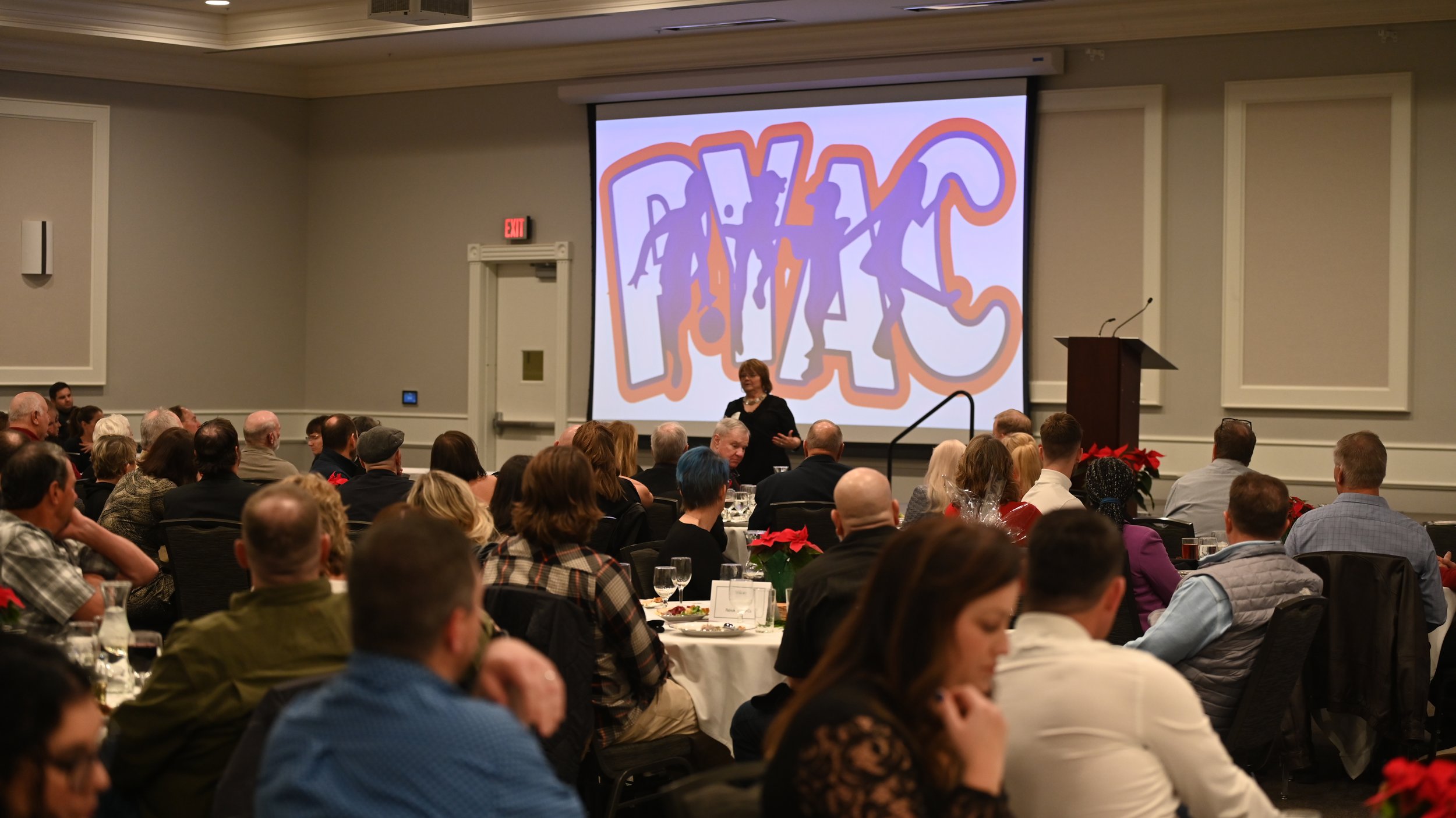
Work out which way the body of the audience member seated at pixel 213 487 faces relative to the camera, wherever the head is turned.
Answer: away from the camera

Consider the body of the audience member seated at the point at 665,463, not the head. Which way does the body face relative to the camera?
away from the camera

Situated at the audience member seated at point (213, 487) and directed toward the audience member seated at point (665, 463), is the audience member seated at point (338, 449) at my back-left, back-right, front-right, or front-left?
front-left

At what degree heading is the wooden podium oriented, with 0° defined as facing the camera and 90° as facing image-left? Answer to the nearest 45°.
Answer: approximately 45°

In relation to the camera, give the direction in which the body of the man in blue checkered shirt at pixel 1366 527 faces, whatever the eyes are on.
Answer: away from the camera

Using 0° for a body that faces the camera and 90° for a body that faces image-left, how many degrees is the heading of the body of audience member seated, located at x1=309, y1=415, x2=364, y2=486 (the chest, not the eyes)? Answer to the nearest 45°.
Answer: approximately 225°

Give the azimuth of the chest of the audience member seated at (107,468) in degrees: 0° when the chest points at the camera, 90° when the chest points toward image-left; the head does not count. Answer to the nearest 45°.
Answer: approximately 225°

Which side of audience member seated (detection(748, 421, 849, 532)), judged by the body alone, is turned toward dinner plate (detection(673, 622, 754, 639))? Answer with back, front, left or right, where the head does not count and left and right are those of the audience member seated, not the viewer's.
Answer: back

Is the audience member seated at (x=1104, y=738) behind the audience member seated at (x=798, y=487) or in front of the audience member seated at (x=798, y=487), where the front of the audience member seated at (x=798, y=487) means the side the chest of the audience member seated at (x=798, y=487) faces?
behind

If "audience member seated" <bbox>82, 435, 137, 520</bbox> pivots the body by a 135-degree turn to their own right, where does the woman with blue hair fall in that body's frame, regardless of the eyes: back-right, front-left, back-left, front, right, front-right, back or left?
front-left

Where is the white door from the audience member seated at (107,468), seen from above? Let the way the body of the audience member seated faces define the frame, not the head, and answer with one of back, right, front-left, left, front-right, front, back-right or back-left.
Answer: front

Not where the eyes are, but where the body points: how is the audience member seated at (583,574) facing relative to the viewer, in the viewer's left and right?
facing away from the viewer and to the right of the viewer

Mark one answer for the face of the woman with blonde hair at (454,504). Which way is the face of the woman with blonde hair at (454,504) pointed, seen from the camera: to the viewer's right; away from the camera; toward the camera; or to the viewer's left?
away from the camera

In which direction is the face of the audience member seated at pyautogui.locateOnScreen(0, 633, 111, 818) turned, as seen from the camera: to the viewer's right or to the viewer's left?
to the viewer's right

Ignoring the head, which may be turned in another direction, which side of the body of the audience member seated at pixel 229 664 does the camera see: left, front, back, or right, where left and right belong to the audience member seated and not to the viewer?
back

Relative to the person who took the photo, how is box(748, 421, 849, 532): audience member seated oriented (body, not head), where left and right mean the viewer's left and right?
facing away from the viewer

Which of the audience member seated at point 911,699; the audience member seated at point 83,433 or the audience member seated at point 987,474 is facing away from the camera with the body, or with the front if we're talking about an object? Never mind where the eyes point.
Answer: the audience member seated at point 987,474

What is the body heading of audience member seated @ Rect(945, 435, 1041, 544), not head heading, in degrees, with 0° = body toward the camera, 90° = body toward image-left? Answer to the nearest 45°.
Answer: approximately 180°
